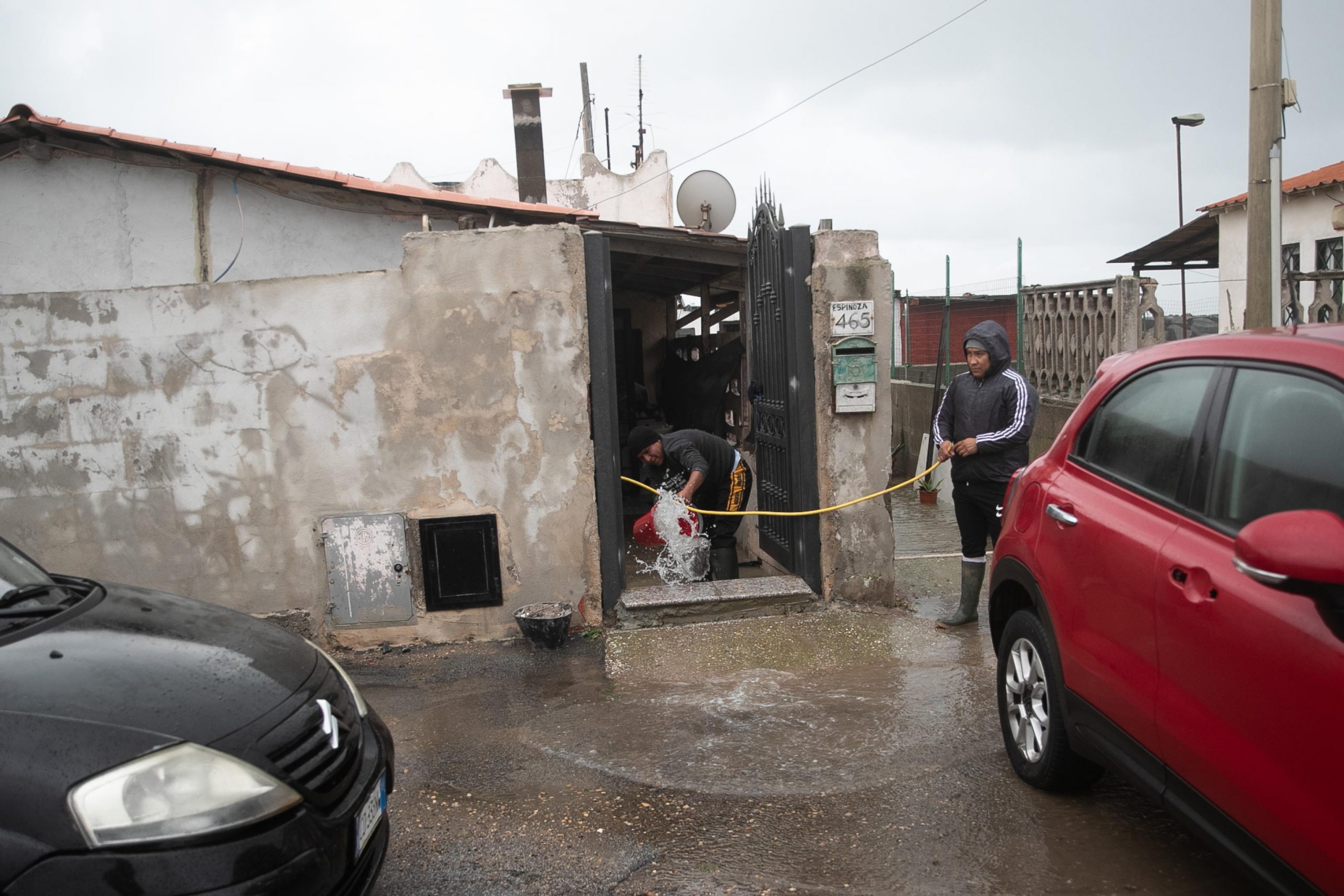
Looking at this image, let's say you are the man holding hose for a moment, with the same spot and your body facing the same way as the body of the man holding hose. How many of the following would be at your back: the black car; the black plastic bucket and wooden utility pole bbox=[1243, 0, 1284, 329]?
1

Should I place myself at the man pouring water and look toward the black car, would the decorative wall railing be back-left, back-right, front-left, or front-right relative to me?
back-left

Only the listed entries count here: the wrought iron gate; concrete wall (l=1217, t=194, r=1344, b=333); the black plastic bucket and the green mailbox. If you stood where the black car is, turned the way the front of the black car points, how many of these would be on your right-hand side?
0

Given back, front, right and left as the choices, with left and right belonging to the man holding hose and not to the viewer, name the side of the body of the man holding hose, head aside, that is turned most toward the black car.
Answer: front

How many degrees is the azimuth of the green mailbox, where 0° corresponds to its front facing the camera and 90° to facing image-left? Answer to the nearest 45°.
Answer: approximately 0°

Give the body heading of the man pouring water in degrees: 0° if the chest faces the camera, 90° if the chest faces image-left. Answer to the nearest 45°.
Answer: approximately 45°

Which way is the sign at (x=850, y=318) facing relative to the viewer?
toward the camera

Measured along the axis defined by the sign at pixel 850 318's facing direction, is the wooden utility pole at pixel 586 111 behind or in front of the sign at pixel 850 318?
behind

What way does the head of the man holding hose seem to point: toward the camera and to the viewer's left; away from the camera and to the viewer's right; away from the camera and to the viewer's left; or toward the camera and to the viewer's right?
toward the camera and to the viewer's left

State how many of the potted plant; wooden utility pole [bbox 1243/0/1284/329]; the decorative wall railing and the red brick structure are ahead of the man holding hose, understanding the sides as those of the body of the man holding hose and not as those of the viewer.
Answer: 0

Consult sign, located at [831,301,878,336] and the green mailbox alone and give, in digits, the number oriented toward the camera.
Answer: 2

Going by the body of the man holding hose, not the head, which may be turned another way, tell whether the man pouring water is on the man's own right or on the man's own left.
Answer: on the man's own right

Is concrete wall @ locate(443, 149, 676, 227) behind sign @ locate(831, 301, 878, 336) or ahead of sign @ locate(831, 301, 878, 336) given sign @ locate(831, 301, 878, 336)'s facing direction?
behind

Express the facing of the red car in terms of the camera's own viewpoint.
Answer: facing the viewer and to the right of the viewer

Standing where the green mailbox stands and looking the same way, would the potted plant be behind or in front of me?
behind

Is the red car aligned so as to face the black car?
no

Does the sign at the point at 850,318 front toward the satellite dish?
no

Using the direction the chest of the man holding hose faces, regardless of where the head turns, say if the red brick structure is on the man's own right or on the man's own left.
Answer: on the man's own right
